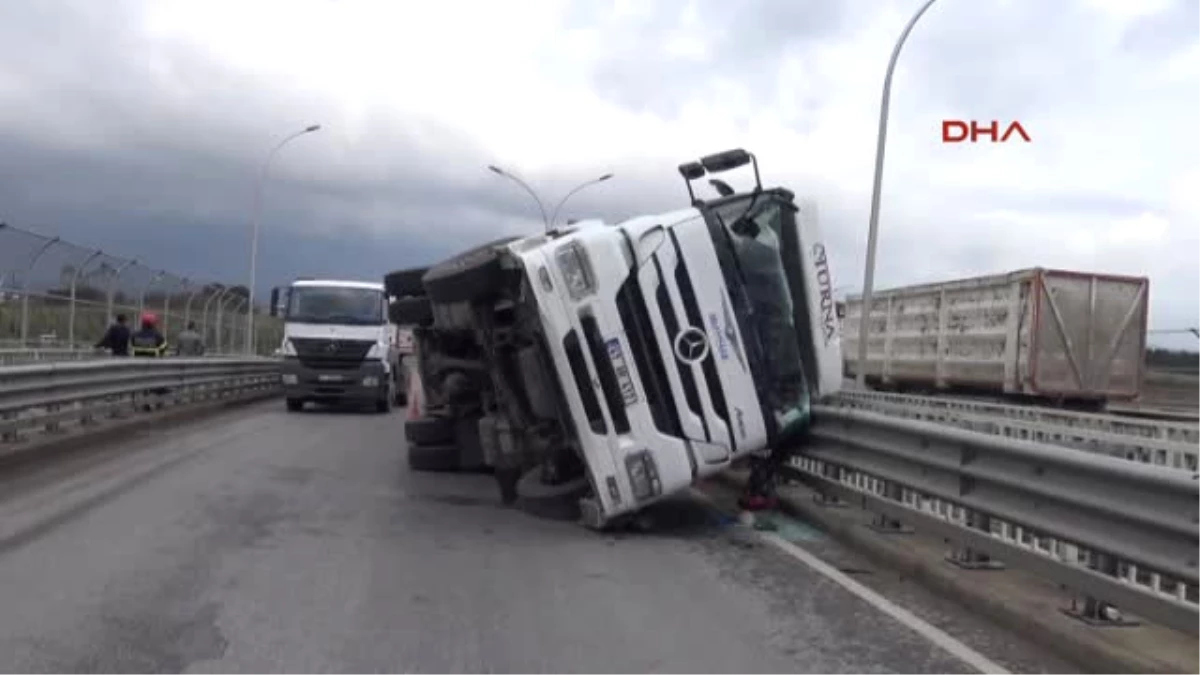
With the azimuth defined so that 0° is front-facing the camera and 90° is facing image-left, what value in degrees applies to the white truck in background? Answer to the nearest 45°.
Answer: approximately 0°

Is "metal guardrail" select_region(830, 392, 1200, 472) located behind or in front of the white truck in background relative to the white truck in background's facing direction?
in front

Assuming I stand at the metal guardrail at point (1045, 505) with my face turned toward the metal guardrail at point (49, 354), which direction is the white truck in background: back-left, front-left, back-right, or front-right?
front-right

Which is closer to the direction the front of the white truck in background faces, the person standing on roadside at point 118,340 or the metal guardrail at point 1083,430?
the metal guardrail

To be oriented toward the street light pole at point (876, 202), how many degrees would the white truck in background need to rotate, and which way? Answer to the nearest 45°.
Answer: approximately 45° to its left

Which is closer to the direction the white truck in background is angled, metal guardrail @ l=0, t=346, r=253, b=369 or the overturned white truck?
the overturned white truck

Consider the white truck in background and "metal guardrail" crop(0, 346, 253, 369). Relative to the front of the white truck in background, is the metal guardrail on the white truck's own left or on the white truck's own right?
on the white truck's own right

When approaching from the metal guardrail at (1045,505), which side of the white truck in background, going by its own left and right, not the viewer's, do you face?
front

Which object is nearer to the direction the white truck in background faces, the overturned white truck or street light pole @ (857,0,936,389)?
the overturned white truck

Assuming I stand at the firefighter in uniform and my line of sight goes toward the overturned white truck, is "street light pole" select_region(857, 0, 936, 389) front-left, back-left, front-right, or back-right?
front-left
